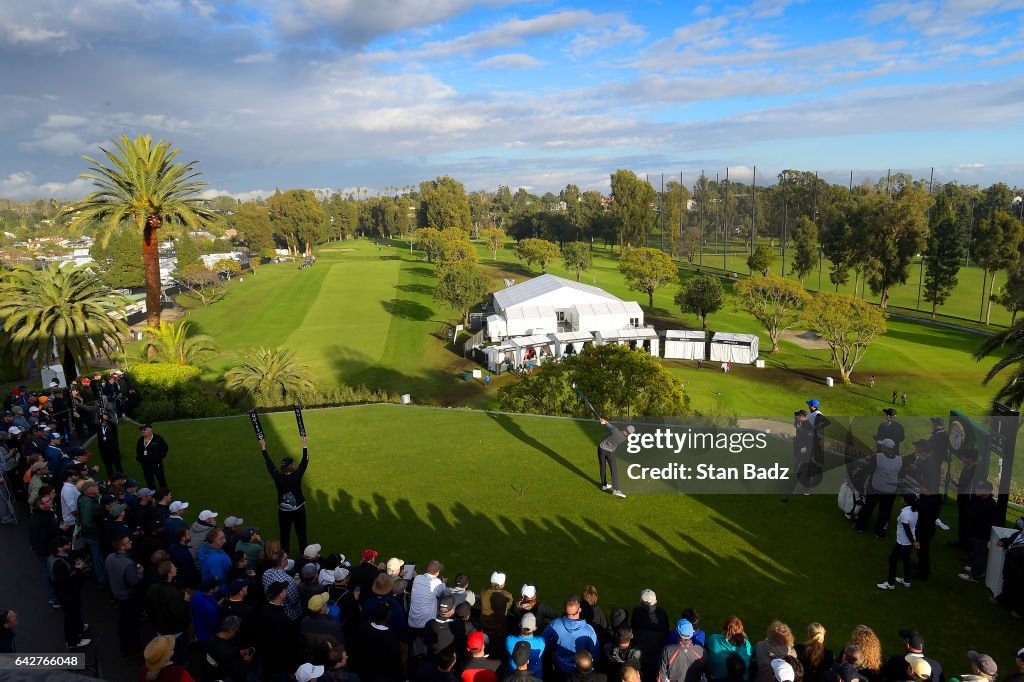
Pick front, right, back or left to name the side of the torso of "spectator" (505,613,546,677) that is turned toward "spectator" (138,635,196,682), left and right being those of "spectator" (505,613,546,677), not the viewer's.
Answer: left

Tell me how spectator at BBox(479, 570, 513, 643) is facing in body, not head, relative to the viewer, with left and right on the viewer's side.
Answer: facing away from the viewer

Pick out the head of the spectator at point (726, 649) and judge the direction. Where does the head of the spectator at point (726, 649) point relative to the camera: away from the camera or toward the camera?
away from the camera

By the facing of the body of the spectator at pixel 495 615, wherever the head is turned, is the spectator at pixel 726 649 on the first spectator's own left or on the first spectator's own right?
on the first spectator's own right

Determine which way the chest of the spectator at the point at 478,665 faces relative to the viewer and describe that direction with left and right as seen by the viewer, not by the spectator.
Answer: facing away from the viewer

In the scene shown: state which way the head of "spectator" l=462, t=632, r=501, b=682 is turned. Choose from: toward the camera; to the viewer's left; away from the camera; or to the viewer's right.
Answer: away from the camera

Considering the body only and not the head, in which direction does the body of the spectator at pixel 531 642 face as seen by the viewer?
away from the camera

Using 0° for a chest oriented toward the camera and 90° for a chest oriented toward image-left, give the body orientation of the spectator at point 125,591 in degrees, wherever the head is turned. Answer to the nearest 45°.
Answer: approximately 225°

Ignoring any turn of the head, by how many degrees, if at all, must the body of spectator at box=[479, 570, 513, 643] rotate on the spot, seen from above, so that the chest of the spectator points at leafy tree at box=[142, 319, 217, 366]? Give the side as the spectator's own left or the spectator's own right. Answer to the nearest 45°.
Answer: approximately 45° to the spectator's own left

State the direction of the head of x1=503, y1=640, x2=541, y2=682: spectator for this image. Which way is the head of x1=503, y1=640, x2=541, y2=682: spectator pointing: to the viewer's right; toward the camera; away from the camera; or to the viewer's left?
away from the camera

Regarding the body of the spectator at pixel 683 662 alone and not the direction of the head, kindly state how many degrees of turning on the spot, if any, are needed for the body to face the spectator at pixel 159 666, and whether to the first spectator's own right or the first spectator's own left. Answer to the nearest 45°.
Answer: approximately 135° to the first spectator's own left
